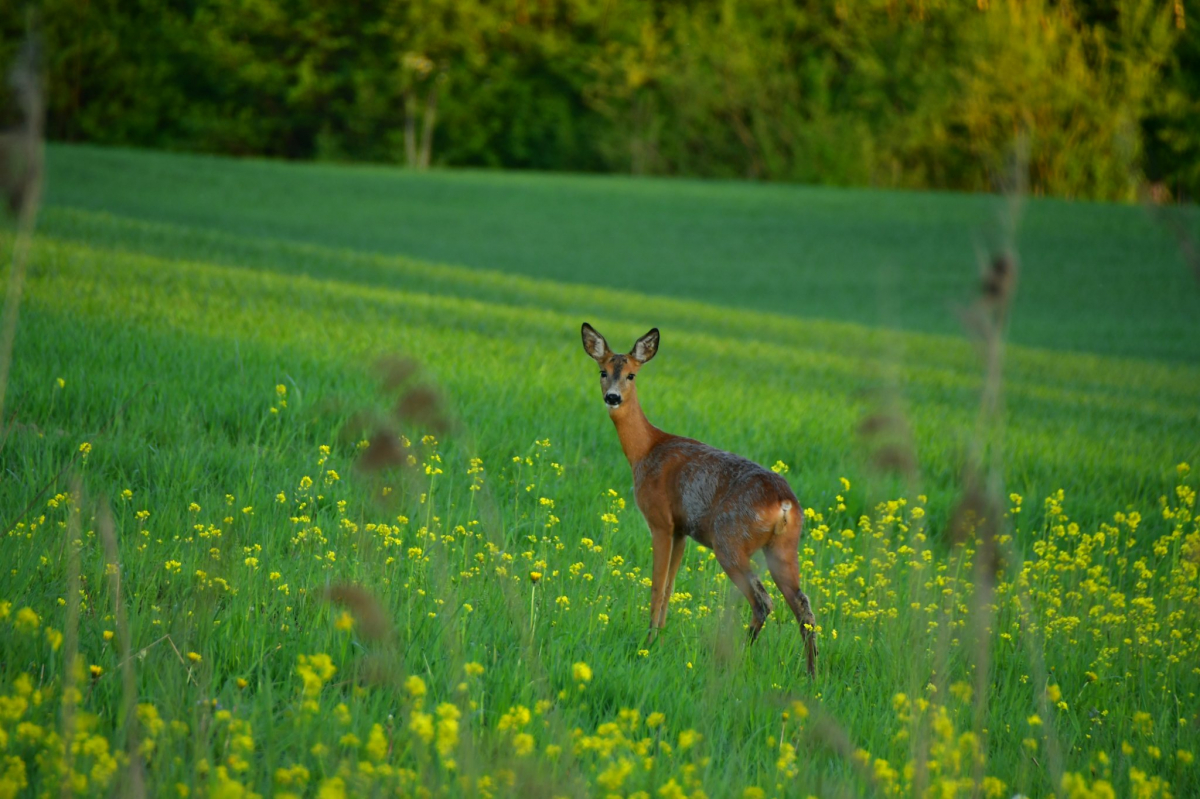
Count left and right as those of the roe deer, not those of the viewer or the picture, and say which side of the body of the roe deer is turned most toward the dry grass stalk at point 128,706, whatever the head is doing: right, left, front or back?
left

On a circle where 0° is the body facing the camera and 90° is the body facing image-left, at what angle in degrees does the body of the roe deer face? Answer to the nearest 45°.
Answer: approximately 135°
